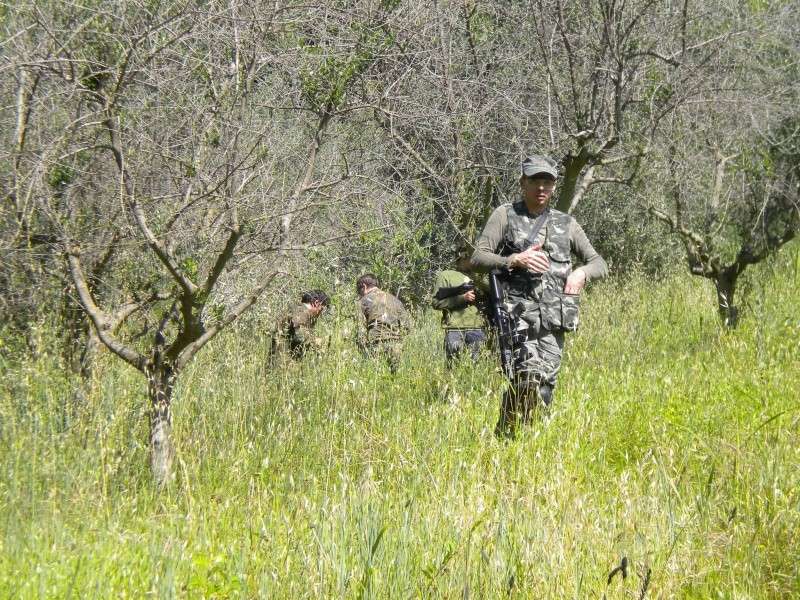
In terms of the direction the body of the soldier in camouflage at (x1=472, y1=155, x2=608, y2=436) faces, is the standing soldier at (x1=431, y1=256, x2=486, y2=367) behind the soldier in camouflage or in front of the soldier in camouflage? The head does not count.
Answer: behind

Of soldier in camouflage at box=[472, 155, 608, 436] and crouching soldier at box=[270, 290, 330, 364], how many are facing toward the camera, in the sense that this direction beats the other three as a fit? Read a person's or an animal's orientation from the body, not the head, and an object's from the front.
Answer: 1

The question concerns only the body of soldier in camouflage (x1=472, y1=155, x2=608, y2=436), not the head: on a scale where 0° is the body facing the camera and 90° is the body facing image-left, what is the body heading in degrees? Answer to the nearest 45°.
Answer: approximately 0°

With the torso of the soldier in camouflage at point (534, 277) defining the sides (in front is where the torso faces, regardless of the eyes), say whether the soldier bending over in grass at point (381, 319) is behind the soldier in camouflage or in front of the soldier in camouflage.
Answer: behind

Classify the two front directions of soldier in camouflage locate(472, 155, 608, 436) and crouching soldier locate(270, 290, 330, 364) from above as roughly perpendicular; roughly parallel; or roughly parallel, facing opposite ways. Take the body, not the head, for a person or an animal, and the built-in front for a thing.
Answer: roughly perpendicular
